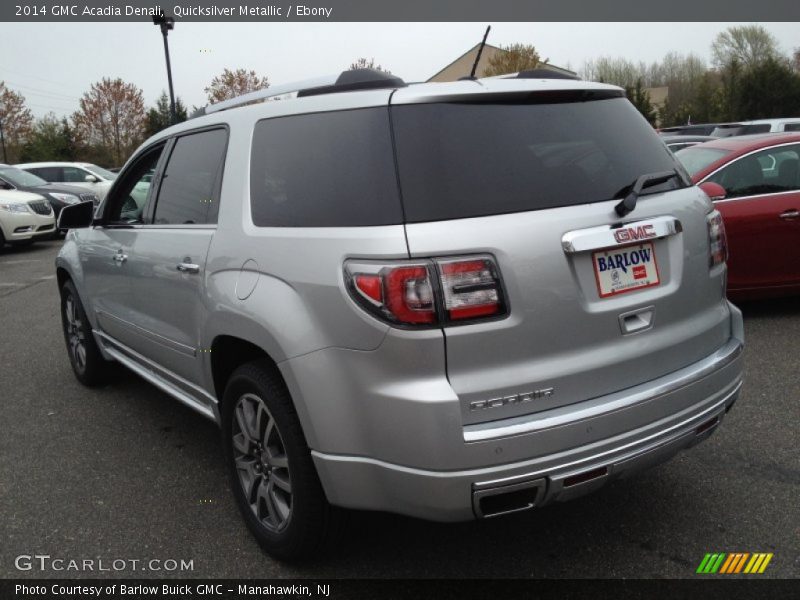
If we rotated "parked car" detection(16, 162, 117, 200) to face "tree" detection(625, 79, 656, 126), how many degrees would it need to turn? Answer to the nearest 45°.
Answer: approximately 90° to its left

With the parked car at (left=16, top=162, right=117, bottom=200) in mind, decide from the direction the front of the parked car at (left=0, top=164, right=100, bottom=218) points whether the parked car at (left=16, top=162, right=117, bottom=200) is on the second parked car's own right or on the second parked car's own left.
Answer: on the second parked car's own left

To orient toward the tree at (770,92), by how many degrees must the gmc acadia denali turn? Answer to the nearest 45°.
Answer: approximately 90° to its right

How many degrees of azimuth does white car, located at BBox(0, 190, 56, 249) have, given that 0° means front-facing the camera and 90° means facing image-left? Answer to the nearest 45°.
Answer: approximately 315°

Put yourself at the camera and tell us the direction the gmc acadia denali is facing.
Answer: facing away from the viewer and to the left of the viewer

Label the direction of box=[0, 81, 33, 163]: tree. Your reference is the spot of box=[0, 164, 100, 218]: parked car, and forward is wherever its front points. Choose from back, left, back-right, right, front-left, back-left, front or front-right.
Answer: back-left

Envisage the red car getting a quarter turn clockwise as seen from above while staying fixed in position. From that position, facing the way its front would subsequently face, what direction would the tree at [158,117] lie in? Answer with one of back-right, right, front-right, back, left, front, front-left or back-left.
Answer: front

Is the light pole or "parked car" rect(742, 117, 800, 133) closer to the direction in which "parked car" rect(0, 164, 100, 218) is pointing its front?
the parked car

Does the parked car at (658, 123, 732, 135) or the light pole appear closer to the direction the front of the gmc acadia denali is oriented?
the light pole

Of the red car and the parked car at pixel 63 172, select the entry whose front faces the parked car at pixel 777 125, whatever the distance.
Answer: the parked car at pixel 63 172

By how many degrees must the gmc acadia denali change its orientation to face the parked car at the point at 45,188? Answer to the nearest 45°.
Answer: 0° — it already faces it

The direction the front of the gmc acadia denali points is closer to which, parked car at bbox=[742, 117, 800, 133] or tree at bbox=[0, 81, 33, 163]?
the tree
